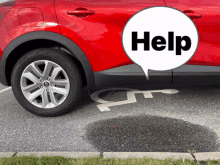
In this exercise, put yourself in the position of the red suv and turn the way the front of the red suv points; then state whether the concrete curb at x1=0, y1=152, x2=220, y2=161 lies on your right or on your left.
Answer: on your right

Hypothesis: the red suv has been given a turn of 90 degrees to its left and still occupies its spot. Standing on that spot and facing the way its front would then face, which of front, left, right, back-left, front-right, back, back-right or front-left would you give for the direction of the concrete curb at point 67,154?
back

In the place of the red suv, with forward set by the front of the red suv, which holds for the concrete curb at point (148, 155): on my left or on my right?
on my right

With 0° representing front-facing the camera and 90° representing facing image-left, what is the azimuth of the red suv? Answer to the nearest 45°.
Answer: approximately 270°
